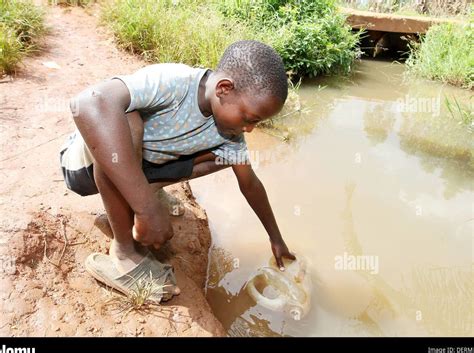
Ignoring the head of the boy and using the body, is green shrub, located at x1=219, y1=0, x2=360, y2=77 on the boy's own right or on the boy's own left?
on the boy's own left

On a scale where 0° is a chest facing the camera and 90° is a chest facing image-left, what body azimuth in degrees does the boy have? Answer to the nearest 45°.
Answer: approximately 315°
